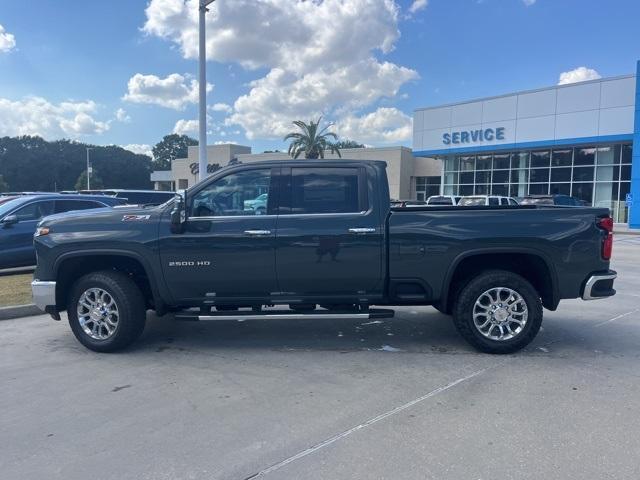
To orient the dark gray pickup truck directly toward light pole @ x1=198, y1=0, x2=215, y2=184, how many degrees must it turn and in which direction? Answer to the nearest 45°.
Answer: approximately 90° to its right

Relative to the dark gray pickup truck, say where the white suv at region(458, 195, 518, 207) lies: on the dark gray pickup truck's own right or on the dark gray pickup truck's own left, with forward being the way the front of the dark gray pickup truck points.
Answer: on the dark gray pickup truck's own right

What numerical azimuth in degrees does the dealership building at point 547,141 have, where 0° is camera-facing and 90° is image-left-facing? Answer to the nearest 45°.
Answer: approximately 45°

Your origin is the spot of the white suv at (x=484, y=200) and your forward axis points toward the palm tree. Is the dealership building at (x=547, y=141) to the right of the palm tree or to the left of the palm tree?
right

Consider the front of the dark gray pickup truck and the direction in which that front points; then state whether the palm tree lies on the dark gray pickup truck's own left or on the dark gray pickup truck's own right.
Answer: on the dark gray pickup truck's own right

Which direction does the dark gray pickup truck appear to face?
to the viewer's left
